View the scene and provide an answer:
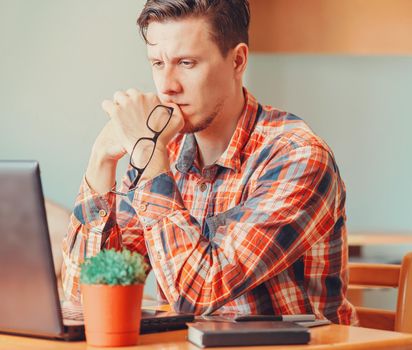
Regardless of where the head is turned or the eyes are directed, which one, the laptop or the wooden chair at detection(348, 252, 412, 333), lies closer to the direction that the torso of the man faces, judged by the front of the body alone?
the laptop

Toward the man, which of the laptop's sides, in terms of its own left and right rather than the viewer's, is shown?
front

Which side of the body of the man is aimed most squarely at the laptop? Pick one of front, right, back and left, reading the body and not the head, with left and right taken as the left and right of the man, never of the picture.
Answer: front

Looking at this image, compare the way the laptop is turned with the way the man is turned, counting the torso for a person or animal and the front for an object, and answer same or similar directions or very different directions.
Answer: very different directions

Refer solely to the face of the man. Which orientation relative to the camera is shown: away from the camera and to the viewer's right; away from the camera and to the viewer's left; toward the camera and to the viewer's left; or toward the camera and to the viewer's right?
toward the camera and to the viewer's left

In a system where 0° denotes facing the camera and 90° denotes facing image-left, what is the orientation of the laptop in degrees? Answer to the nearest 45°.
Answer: approximately 225°

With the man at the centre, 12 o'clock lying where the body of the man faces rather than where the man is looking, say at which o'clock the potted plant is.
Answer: The potted plant is roughly at 11 o'clock from the man.

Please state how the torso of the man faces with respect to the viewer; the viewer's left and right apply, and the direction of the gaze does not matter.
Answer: facing the viewer and to the left of the viewer
